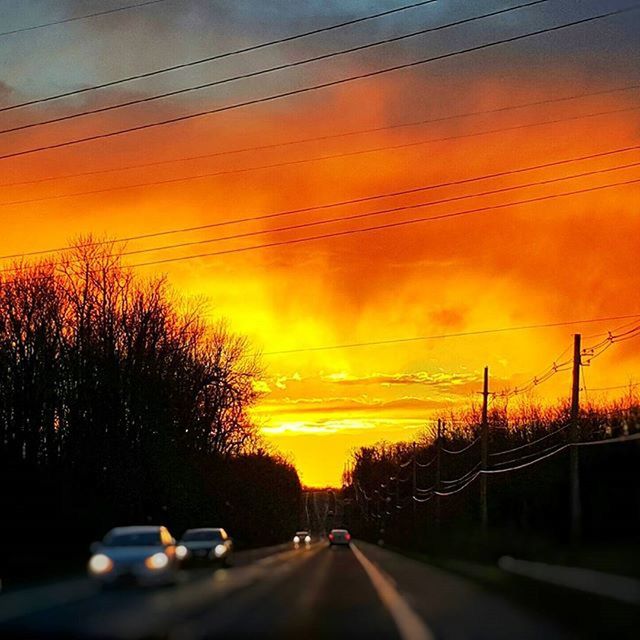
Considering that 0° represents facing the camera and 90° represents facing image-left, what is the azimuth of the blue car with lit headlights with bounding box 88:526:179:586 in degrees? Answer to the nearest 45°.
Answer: approximately 0°
